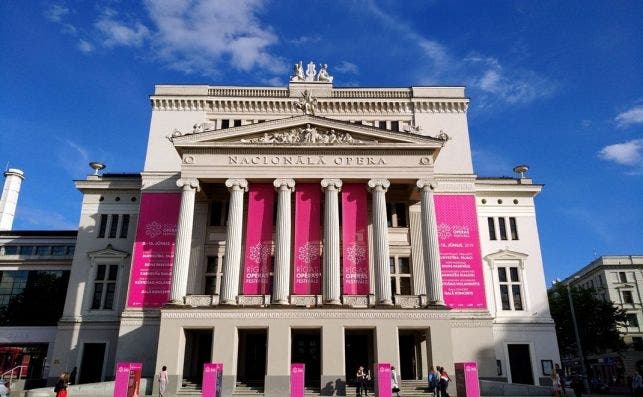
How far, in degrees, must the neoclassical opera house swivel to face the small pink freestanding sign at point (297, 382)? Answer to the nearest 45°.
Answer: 0° — it already faces it

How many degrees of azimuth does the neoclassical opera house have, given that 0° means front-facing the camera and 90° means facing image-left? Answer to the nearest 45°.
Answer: approximately 0°

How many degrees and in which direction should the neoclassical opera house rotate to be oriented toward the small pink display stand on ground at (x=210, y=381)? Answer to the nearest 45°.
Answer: approximately 45° to its right

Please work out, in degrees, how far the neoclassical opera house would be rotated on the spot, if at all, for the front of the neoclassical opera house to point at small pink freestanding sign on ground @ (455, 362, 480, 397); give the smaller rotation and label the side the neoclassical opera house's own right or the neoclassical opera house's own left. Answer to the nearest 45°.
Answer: approximately 45° to the neoclassical opera house's own left

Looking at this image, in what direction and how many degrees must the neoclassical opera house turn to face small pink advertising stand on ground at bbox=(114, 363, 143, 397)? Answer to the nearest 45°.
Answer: approximately 45° to its right

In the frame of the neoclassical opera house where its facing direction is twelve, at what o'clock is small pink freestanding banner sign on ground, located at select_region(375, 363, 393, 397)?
The small pink freestanding banner sign on ground is roughly at 11 o'clock from the neoclassical opera house.
